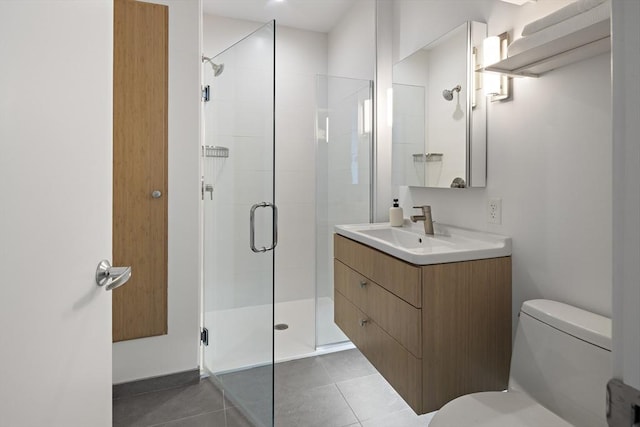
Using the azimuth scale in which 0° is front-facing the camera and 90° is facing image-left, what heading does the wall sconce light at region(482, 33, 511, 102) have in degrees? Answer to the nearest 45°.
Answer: approximately 45°

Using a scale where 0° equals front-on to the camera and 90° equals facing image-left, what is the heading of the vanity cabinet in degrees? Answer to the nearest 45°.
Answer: approximately 45°
